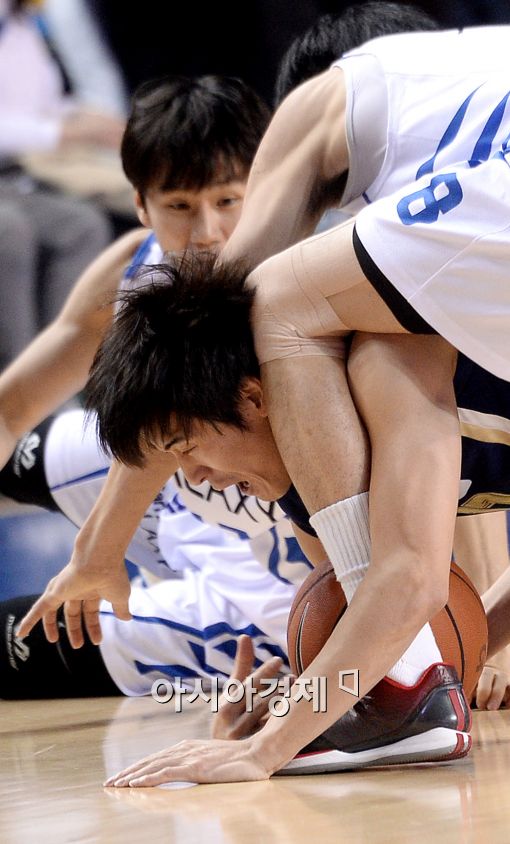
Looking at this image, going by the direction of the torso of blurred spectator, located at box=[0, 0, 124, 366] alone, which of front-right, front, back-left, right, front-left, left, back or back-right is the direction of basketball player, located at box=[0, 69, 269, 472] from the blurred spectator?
front-right

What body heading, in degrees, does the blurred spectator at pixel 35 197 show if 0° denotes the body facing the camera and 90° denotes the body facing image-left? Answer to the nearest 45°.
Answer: approximately 315°

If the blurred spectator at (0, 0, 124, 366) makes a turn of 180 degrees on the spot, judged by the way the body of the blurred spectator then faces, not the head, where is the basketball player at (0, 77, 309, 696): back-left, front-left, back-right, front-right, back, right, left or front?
back-left

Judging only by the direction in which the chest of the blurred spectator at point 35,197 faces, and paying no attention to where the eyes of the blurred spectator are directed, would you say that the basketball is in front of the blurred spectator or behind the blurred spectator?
in front

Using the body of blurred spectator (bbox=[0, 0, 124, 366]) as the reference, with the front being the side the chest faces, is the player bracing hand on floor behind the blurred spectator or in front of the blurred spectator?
in front
